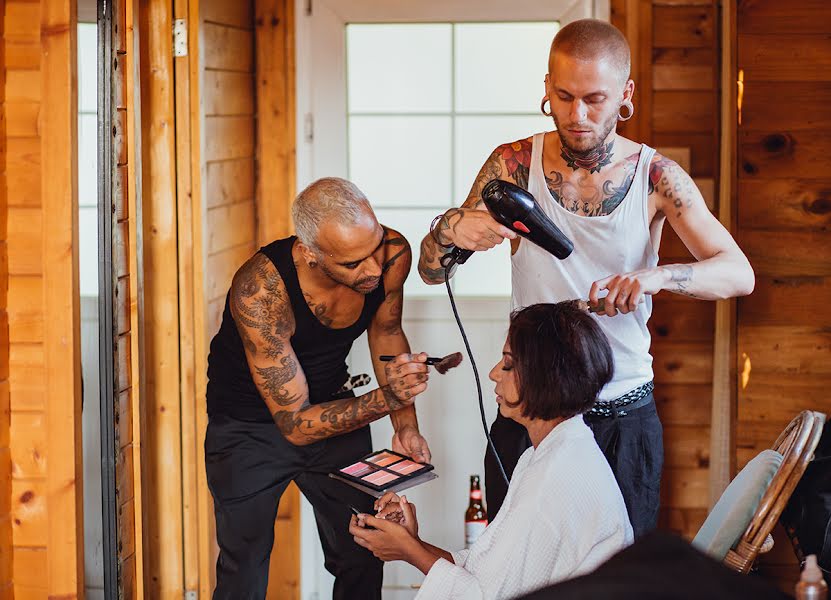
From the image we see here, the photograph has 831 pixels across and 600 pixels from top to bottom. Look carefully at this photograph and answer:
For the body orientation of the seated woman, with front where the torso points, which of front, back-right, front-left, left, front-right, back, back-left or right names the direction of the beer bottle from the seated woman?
right

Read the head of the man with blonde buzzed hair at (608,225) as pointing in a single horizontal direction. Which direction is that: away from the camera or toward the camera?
toward the camera

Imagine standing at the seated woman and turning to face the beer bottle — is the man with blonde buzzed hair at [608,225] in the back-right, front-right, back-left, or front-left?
front-right

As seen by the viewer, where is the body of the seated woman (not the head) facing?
to the viewer's left

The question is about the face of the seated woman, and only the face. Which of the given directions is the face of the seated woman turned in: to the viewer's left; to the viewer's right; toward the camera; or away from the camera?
to the viewer's left

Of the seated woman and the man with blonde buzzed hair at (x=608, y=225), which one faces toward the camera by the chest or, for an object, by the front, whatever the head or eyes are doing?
the man with blonde buzzed hair

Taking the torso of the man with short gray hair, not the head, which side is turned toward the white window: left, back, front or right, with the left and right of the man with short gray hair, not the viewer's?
left

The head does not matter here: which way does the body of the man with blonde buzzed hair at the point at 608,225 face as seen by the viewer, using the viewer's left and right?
facing the viewer

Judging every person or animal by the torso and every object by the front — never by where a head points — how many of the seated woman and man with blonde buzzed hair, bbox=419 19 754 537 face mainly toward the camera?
1

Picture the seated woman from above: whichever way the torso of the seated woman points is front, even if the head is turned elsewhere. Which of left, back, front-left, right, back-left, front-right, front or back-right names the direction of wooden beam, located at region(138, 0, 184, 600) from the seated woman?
front-right

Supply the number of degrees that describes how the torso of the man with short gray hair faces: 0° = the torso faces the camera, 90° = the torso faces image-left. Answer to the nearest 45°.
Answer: approximately 315°

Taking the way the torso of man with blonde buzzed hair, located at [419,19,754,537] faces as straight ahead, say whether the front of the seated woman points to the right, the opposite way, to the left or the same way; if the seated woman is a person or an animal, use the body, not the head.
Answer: to the right

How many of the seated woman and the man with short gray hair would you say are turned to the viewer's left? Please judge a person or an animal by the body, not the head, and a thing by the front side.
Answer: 1

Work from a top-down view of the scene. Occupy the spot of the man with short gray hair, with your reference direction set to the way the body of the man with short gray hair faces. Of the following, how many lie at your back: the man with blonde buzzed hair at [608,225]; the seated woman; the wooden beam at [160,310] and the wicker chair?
1

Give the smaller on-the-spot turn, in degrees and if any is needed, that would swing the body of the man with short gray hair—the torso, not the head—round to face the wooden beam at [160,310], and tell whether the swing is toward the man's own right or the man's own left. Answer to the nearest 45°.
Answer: approximately 180°
